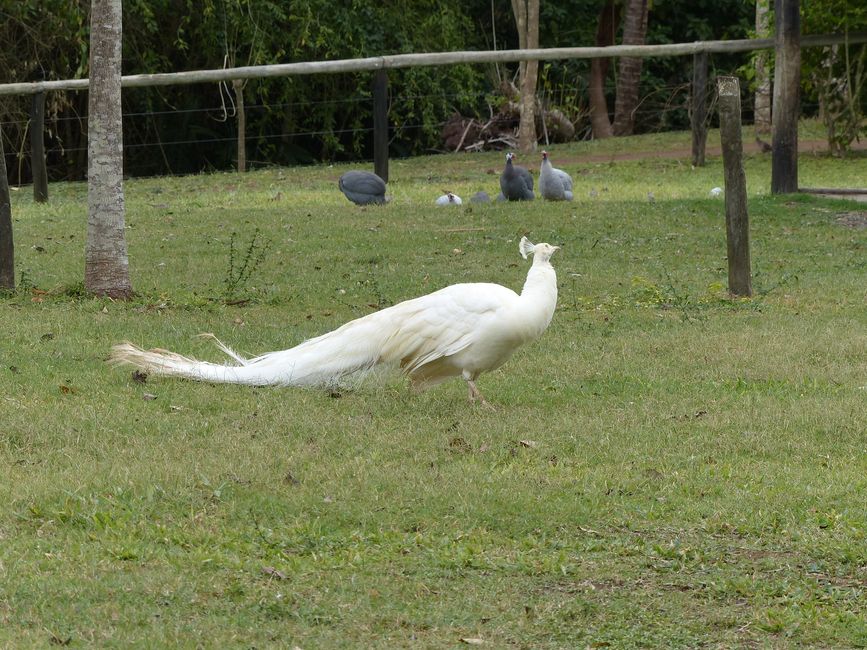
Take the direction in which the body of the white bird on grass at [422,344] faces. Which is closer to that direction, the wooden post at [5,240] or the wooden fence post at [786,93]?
the wooden fence post

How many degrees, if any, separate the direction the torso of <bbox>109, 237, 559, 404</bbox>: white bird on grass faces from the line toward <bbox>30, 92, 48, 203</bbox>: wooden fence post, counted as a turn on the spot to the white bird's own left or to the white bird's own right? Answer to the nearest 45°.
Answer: approximately 90° to the white bird's own left

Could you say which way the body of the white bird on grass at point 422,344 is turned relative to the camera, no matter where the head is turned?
to the viewer's right

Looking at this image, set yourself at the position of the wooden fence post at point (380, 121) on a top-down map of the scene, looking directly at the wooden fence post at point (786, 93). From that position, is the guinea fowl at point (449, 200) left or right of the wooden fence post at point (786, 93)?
right

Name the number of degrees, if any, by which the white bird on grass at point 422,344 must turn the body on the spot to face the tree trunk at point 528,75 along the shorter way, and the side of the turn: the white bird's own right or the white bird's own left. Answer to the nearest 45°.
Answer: approximately 90° to the white bird's own left

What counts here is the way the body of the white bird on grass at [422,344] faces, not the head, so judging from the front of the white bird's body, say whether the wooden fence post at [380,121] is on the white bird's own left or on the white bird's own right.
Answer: on the white bird's own left

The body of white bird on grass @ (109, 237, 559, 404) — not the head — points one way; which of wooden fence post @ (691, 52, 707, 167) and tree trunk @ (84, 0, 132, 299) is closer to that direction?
the wooden fence post

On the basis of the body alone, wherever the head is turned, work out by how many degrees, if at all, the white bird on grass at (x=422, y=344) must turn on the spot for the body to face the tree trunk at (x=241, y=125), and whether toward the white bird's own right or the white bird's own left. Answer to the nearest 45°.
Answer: approximately 90° to the white bird's own left

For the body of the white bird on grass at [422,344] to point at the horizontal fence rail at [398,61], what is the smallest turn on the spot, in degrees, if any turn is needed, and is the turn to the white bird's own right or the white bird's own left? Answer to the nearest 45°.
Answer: approximately 90° to the white bird's own left

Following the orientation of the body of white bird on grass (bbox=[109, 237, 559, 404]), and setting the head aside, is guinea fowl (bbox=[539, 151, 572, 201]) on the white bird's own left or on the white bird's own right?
on the white bird's own left
